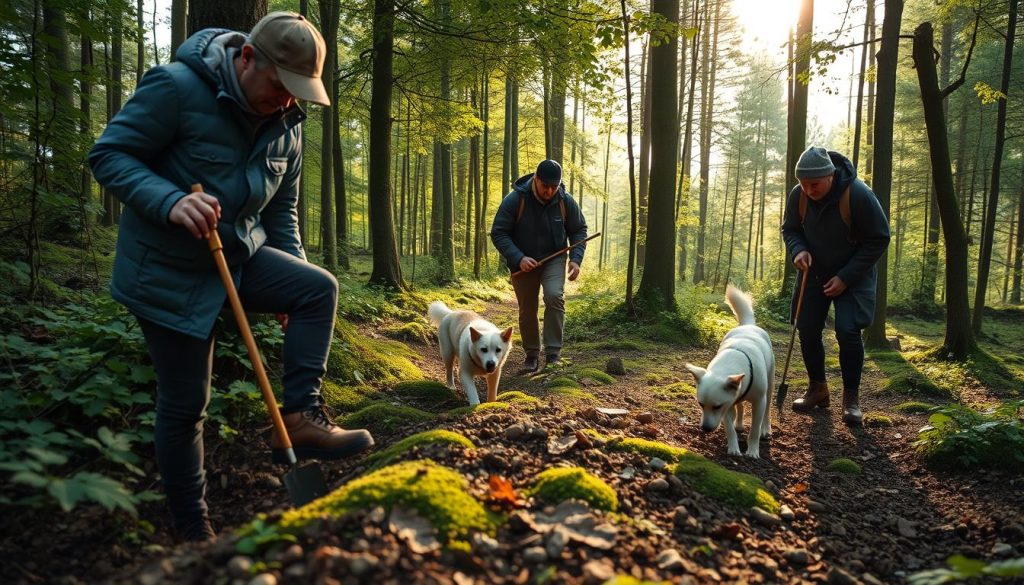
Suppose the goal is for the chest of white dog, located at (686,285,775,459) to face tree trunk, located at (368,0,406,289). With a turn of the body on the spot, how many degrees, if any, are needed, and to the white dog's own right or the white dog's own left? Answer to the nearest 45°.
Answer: approximately 90° to the white dog's own right

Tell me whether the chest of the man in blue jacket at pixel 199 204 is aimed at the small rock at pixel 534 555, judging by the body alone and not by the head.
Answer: yes

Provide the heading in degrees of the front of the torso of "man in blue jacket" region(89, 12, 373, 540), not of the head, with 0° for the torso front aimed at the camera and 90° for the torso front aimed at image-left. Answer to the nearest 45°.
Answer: approximately 315°

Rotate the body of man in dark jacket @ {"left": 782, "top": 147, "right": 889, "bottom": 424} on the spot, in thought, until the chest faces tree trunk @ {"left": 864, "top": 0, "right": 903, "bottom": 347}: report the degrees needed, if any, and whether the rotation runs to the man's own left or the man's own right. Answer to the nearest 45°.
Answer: approximately 135° to the man's own right

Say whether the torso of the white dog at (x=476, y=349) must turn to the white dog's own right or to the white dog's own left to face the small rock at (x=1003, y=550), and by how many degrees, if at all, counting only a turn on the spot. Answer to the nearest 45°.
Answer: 0° — it already faces it

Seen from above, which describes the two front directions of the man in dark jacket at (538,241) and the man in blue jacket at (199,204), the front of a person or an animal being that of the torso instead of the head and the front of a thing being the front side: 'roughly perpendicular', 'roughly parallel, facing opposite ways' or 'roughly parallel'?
roughly perpendicular

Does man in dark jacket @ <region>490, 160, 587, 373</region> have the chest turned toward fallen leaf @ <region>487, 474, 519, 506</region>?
yes
